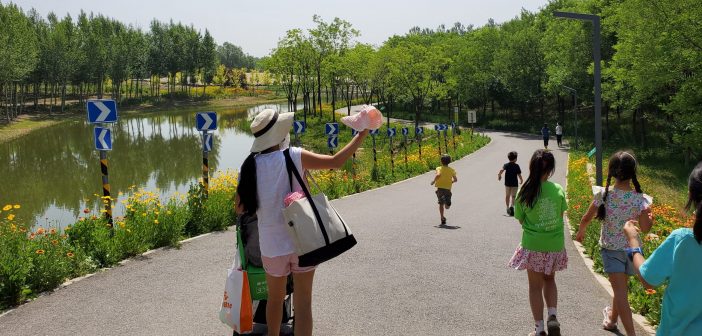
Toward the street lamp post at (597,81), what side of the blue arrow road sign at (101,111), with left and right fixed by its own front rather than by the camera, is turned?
left

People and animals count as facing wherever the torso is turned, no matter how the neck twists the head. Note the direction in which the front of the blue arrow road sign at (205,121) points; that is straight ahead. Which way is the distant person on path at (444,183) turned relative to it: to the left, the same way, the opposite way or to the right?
the opposite way

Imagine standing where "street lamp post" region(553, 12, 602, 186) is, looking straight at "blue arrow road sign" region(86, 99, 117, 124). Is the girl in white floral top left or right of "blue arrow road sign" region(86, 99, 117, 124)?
left

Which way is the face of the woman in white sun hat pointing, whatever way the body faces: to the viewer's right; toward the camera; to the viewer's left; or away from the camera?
away from the camera

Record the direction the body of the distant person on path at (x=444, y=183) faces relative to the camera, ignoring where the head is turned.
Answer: away from the camera

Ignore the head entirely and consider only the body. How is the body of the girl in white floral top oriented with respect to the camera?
away from the camera

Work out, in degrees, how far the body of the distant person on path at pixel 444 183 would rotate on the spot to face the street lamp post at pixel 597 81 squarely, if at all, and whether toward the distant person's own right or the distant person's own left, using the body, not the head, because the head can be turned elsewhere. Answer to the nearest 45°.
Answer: approximately 90° to the distant person's own right

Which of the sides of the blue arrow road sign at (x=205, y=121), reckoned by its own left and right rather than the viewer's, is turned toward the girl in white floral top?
front

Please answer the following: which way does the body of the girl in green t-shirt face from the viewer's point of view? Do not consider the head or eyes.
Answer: away from the camera

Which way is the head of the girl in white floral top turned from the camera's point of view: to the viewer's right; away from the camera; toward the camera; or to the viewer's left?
away from the camera

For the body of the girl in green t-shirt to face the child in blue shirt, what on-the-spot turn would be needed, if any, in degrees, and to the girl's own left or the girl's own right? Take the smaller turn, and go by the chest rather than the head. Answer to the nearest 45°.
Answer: approximately 180°
